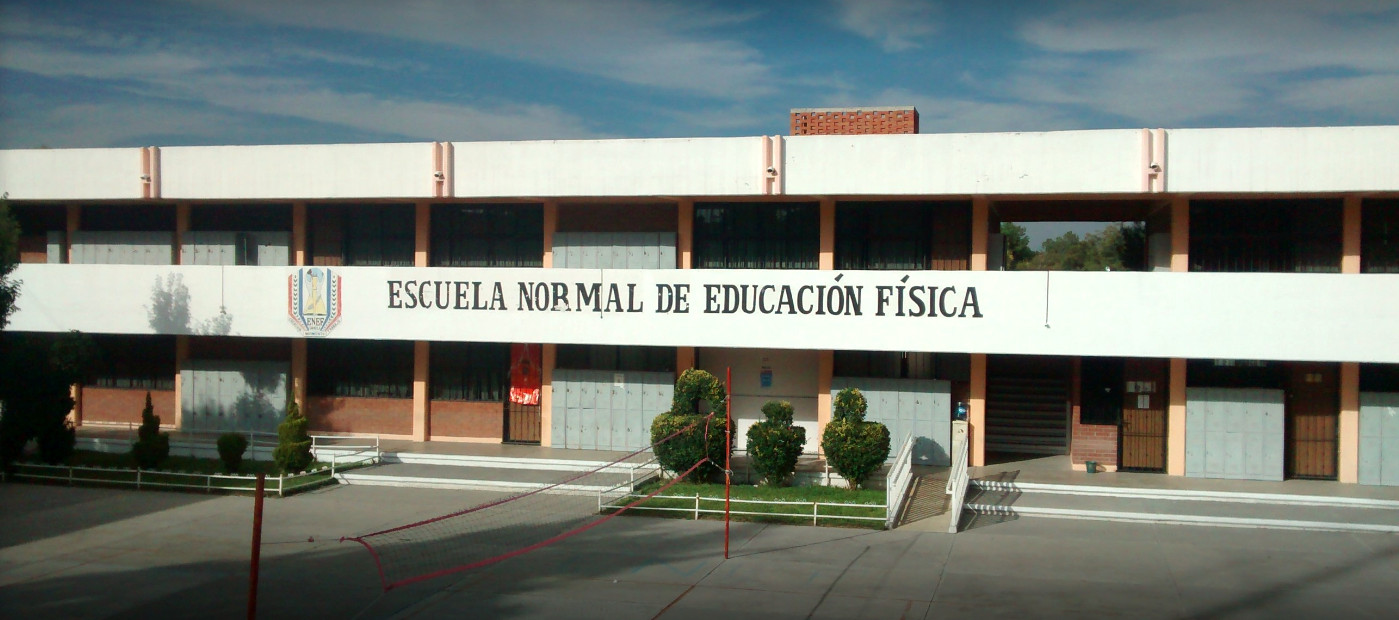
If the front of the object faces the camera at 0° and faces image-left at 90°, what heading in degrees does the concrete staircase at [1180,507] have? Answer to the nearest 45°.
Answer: approximately 0°

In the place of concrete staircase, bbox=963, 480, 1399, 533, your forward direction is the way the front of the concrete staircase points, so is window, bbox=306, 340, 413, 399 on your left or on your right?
on your right

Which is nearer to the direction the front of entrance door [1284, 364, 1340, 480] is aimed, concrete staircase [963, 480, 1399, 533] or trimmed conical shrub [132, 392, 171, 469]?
the concrete staircase

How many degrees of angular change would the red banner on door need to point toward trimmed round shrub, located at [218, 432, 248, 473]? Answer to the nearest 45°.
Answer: approximately 45° to its right

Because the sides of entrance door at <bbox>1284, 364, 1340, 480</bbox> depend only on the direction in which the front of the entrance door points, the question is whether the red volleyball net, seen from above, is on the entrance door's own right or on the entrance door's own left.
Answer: on the entrance door's own right

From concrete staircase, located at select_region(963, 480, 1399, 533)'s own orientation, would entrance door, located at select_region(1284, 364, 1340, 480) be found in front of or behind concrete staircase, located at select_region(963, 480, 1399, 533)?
behind

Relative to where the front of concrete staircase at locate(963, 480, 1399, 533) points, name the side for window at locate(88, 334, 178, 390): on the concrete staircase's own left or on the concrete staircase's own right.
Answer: on the concrete staircase's own right

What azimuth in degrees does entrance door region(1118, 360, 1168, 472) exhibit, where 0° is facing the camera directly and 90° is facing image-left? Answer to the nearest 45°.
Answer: approximately 0°

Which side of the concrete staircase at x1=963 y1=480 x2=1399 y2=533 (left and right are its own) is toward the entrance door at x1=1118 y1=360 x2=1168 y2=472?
back

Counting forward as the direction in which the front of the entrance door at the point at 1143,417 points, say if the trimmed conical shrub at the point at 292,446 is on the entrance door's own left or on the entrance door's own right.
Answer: on the entrance door's own right
